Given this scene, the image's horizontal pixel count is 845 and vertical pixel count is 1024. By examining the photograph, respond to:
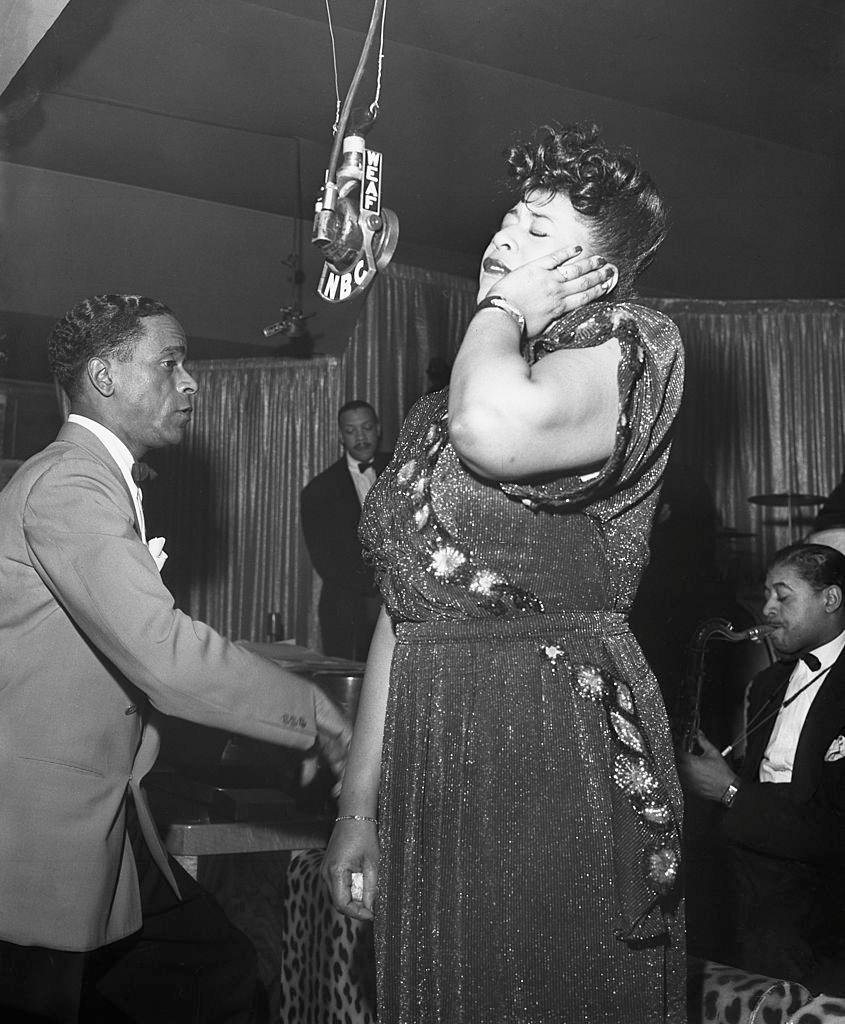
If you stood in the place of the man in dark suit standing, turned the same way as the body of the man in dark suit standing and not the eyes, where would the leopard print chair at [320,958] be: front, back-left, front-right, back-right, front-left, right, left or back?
front-right

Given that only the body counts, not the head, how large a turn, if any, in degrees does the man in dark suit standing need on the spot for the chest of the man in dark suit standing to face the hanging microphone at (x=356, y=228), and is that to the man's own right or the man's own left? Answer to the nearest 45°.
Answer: approximately 45° to the man's own right

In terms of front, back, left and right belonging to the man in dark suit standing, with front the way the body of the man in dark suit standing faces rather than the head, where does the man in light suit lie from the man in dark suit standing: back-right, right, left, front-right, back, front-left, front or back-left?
front-right

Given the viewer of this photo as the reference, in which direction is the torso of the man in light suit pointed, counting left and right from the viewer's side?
facing to the right of the viewer

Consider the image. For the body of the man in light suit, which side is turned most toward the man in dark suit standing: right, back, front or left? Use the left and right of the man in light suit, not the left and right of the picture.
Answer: left

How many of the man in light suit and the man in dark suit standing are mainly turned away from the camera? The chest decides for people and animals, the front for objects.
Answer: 0

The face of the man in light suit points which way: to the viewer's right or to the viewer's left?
to the viewer's right

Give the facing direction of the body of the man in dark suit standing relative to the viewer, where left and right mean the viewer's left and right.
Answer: facing the viewer and to the right of the viewer
